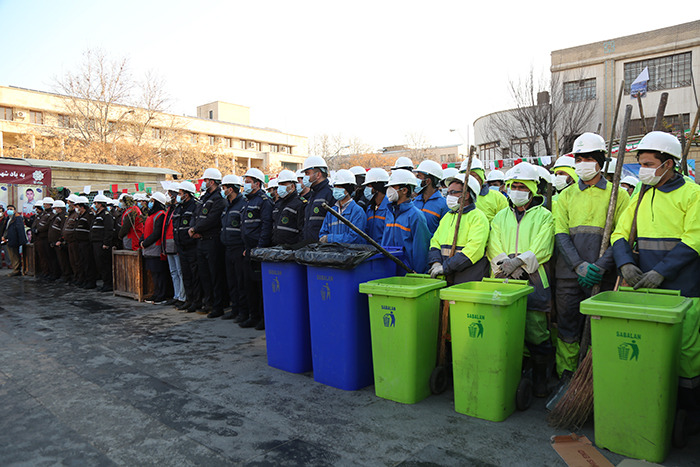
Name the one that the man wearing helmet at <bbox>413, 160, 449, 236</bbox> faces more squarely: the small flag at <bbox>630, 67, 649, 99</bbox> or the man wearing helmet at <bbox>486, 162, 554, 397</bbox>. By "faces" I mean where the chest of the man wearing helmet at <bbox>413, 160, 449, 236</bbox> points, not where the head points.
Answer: the man wearing helmet

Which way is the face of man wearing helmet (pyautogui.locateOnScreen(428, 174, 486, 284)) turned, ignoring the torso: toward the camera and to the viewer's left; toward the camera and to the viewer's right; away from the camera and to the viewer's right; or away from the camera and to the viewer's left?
toward the camera and to the viewer's left

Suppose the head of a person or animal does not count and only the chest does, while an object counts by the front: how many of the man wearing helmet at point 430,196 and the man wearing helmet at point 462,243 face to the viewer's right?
0

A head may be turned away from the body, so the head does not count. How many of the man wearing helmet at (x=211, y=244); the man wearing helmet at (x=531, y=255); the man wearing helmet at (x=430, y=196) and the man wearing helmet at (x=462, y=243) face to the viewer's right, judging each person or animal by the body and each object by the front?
0

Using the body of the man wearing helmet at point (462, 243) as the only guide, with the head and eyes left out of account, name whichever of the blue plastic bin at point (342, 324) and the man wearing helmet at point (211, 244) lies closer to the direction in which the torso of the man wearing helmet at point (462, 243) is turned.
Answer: the blue plastic bin

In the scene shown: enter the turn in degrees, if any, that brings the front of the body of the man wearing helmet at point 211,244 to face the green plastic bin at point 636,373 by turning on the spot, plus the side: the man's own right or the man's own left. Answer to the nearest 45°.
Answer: approximately 90° to the man's own left

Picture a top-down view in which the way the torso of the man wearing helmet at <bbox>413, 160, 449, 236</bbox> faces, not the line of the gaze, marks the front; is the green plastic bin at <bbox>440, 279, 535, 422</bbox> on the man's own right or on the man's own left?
on the man's own left

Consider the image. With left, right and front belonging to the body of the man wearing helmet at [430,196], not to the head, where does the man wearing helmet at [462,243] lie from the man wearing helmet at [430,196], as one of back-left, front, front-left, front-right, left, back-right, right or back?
front-left

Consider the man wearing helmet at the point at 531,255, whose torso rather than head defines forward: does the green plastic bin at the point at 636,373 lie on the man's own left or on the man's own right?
on the man's own left

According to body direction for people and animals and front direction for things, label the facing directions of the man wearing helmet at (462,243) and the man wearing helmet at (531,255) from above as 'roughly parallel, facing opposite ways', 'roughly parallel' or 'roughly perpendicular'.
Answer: roughly parallel

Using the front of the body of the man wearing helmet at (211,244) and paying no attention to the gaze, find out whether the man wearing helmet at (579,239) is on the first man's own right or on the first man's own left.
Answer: on the first man's own left

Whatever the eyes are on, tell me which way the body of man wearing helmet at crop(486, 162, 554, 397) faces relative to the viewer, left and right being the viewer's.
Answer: facing the viewer and to the left of the viewer

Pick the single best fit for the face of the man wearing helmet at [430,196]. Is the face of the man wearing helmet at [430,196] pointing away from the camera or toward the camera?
toward the camera

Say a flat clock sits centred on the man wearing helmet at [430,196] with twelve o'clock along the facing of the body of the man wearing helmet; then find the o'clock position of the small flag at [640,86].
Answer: The small flag is roughly at 7 o'clock from the man wearing helmet.

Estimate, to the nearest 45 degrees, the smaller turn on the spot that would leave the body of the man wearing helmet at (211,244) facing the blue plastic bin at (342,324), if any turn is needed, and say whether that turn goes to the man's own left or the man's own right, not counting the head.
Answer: approximately 90° to the man's own left

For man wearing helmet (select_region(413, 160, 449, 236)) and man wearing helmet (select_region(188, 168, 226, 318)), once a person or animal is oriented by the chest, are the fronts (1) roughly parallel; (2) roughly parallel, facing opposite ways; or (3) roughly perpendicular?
roughly parallel

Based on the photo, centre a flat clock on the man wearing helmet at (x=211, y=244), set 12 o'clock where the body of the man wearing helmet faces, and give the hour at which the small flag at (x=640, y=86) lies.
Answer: The small flag is roughly at 7 o'clock from the man wearing helmet.

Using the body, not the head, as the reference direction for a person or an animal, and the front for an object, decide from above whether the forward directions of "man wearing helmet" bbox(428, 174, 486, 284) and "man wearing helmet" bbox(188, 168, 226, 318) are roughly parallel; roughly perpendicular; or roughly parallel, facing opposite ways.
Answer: roughly parallel
